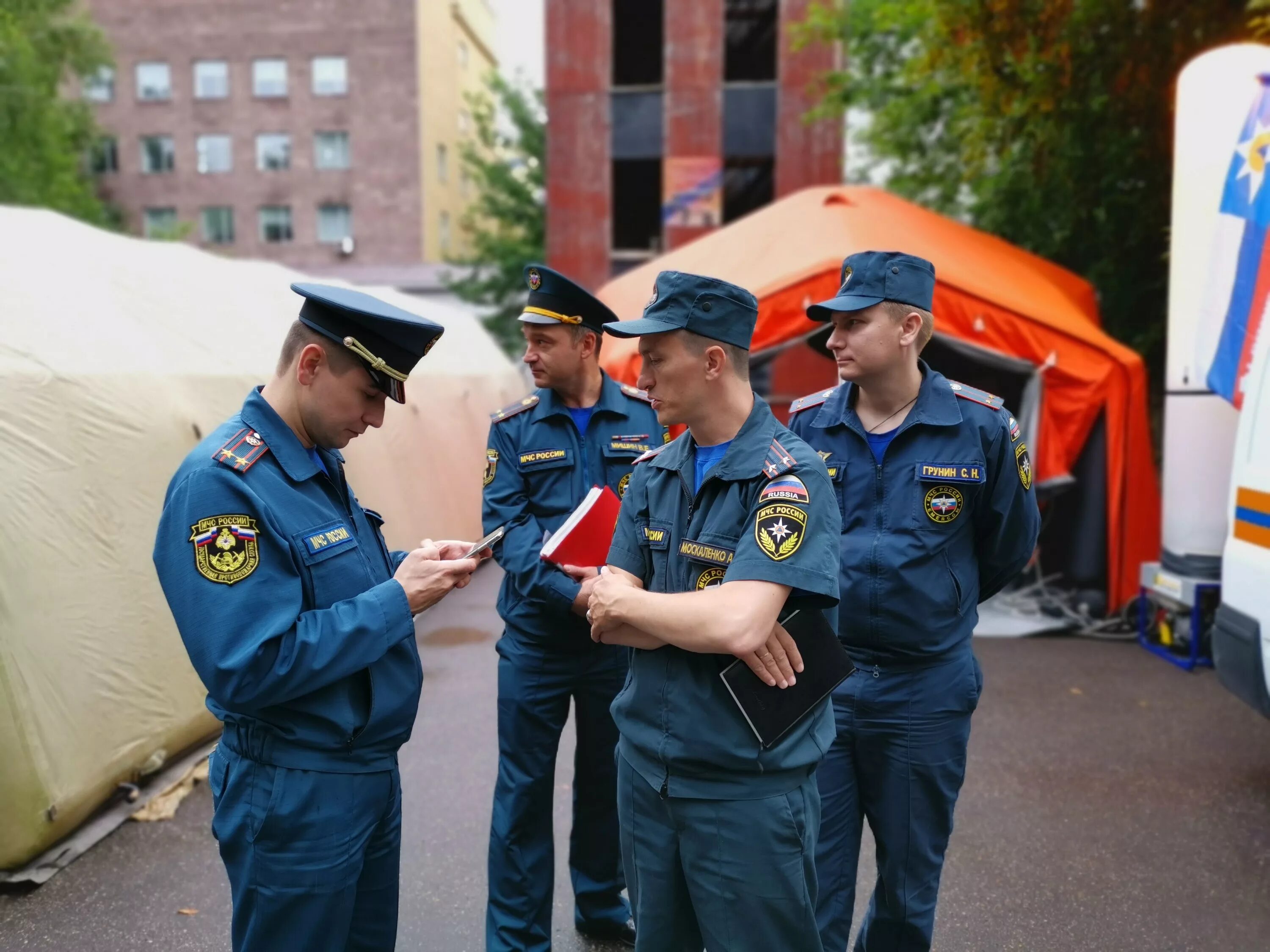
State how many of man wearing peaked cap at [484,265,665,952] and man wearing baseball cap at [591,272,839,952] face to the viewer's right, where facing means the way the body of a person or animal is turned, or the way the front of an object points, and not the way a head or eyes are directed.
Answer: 0

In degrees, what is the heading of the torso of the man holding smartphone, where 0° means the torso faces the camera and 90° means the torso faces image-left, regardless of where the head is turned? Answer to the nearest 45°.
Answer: approximately 315°

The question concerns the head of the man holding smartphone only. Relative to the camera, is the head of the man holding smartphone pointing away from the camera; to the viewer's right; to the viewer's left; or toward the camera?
to the viewer's right

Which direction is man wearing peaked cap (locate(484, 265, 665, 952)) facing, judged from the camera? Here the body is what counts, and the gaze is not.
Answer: toward the camera

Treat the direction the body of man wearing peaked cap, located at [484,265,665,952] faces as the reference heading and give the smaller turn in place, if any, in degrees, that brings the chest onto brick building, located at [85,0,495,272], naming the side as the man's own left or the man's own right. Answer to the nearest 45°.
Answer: approximately 180°

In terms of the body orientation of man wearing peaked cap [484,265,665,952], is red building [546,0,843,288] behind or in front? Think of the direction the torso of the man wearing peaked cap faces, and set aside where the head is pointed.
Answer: behind

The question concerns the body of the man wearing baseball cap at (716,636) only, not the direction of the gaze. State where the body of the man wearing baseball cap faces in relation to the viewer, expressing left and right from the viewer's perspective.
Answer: facing the viewer and to the left of the viewer

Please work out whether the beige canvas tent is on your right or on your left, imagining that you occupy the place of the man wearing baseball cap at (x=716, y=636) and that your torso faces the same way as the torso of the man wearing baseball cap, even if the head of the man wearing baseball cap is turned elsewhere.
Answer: on your right

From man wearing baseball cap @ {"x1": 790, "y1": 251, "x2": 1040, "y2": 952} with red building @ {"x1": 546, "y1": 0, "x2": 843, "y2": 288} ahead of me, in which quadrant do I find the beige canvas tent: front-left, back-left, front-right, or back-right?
front-left

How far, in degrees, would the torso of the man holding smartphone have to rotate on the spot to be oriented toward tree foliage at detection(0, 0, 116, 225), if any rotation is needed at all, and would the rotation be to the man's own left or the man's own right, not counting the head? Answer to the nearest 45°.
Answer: approximately 135° to the man's own left

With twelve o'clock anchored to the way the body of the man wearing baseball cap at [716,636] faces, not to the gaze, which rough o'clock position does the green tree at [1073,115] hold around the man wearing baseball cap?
The green tree is roughly at 5 o'clock from the man wearing baseball cap.

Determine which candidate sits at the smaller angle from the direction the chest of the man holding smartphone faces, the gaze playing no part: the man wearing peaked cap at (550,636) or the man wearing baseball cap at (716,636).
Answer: the man wearing baseball cap

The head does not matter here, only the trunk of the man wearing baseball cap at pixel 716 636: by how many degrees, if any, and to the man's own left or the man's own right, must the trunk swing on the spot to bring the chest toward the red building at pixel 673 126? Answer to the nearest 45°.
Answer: approximately 135° to the man's own right

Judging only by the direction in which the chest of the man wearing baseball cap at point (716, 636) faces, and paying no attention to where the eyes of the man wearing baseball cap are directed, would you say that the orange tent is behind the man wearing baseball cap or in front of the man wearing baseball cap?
behind

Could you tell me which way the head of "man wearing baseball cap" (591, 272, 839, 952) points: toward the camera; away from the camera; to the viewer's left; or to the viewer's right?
to the viewer's left

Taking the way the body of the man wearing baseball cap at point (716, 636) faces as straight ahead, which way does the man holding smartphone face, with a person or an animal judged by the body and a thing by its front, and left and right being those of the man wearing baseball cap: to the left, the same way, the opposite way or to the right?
to the left
